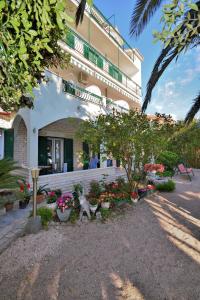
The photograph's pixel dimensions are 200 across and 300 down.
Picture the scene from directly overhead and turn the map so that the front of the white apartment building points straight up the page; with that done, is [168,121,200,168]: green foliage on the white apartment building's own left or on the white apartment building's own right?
on the white apartment building's own left

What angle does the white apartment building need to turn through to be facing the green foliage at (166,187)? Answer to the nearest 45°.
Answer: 0° — it already faces it

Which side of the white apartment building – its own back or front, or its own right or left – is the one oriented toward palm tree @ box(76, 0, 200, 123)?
front

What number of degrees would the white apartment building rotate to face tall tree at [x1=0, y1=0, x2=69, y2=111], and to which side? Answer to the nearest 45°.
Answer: approximately 45° to its right

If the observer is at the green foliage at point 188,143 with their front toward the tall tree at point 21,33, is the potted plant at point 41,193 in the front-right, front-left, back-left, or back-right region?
front-right
